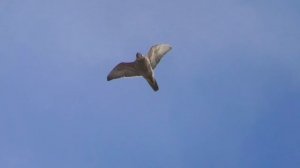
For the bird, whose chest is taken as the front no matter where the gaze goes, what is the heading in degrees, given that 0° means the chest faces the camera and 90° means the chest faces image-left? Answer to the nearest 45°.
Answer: approximately 45°
